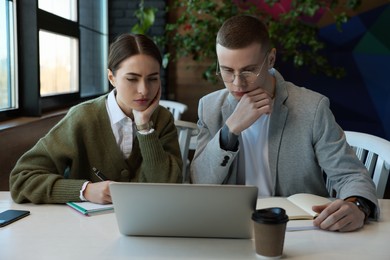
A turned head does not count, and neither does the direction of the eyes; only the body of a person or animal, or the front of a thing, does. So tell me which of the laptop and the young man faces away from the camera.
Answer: the laptop

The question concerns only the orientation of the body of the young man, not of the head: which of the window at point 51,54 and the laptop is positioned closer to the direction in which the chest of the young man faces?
the laptop

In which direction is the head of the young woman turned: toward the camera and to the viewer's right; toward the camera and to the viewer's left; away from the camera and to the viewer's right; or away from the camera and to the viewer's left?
toward the camera and to the viewer's right

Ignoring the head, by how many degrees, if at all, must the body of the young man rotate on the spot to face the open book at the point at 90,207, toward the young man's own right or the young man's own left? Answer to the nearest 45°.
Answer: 0° — they already face it

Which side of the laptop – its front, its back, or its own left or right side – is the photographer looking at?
back

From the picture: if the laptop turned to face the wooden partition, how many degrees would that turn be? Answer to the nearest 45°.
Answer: approximately 45° to its left

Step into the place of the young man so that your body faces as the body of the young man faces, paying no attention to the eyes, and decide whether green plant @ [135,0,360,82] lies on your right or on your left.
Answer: on your right

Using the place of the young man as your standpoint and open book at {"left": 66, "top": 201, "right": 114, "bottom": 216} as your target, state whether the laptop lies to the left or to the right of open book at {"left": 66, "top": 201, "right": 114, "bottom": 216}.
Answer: left

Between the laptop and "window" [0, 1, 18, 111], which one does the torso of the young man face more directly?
the laptop

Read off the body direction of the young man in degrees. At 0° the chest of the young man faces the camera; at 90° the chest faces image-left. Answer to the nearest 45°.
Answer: approximately 45°
